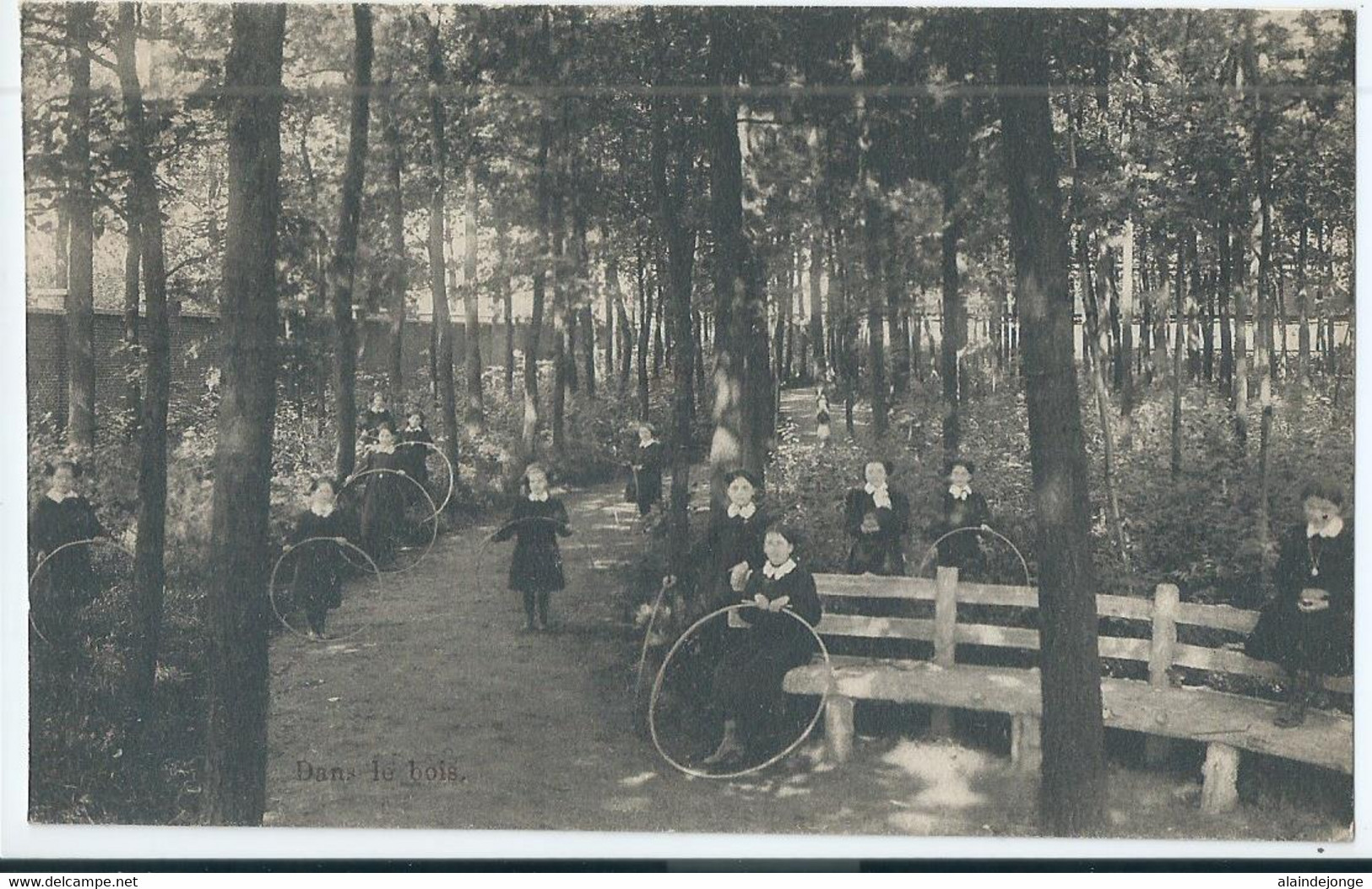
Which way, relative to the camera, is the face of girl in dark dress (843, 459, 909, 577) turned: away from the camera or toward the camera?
toward the camera

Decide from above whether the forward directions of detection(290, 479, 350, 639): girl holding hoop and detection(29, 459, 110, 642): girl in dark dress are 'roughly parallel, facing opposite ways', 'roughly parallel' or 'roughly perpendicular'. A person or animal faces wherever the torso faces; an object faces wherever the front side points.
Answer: roughly parallel

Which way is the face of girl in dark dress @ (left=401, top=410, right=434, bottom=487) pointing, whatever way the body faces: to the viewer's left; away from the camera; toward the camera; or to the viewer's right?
toward the camera

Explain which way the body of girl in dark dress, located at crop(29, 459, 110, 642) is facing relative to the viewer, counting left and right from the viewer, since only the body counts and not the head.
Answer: facing the viewer

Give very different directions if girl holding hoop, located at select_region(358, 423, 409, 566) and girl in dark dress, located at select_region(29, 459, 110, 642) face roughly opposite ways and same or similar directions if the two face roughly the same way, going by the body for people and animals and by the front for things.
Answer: same or similar directions

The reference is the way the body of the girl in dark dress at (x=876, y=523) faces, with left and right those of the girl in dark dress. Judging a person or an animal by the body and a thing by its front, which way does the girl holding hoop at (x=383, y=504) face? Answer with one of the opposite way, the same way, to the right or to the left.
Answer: the same way

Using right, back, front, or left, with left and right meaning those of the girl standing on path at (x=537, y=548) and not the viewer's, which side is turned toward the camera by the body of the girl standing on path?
front

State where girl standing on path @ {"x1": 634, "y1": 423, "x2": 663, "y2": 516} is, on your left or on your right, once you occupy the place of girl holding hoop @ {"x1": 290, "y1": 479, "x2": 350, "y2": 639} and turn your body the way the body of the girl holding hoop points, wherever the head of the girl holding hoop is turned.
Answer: on your left

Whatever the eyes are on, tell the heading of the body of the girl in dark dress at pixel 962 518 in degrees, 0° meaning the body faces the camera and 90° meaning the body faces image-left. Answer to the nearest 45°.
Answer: approximately 0°

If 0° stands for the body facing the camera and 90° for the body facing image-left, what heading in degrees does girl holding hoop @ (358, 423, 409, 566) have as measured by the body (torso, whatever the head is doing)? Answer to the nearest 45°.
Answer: approximately 0°

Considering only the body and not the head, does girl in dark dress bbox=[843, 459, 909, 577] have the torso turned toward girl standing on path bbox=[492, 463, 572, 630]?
no

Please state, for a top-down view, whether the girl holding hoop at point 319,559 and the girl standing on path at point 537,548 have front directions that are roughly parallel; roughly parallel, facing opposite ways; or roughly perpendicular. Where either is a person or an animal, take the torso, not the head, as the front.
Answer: roughly parallel

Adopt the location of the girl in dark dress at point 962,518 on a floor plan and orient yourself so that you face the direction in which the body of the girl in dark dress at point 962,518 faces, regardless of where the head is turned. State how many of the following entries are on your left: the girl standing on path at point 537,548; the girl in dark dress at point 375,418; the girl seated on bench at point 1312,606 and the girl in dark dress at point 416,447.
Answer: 1

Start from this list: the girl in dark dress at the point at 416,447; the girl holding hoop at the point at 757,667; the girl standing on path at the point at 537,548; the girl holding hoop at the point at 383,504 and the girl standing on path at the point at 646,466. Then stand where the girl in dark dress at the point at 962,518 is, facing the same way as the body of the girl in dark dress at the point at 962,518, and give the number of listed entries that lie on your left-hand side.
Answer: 0
